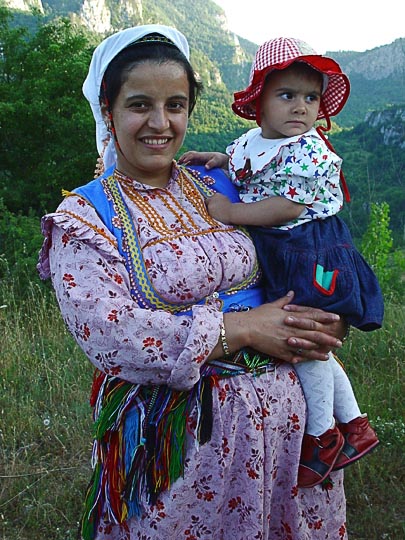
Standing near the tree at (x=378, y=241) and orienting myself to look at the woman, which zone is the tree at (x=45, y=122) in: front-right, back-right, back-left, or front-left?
back-right

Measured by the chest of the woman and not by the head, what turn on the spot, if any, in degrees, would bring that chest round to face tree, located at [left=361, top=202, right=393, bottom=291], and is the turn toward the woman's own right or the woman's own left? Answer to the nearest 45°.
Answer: approximately 90° to the woman's own left

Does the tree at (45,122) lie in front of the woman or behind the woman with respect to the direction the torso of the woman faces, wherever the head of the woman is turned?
behind

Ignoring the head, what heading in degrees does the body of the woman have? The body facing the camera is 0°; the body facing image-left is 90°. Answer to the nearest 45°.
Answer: approximately 315°
